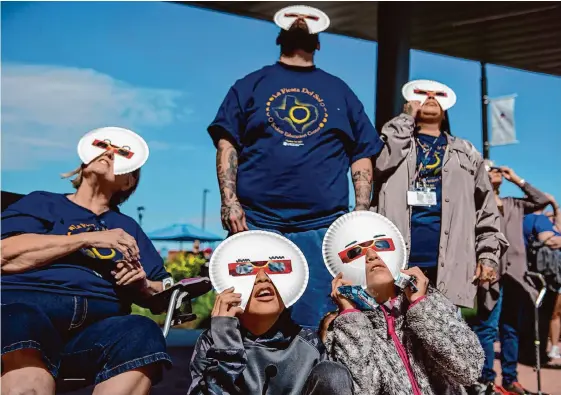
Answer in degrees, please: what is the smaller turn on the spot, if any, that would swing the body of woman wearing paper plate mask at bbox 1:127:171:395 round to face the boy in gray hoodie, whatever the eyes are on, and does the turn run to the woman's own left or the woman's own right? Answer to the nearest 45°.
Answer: approximately 45° to the woman's own left

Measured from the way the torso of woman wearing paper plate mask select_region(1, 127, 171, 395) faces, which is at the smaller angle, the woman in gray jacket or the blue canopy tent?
the woman in gray jacket

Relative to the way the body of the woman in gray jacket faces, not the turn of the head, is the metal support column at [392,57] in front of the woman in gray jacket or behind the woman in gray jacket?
behind

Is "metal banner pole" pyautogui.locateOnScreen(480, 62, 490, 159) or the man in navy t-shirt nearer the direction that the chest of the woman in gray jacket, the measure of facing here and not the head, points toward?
the man in navy t-shirt

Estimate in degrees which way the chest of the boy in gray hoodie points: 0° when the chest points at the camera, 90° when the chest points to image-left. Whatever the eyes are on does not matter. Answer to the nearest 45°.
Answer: approximately 0°

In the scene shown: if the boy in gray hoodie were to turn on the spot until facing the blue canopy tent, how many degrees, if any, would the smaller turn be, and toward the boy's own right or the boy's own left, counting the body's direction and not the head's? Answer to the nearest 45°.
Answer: approximately 180°

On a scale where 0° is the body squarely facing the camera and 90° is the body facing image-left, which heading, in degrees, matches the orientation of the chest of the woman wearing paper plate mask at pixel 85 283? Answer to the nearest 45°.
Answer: approximately 0°
